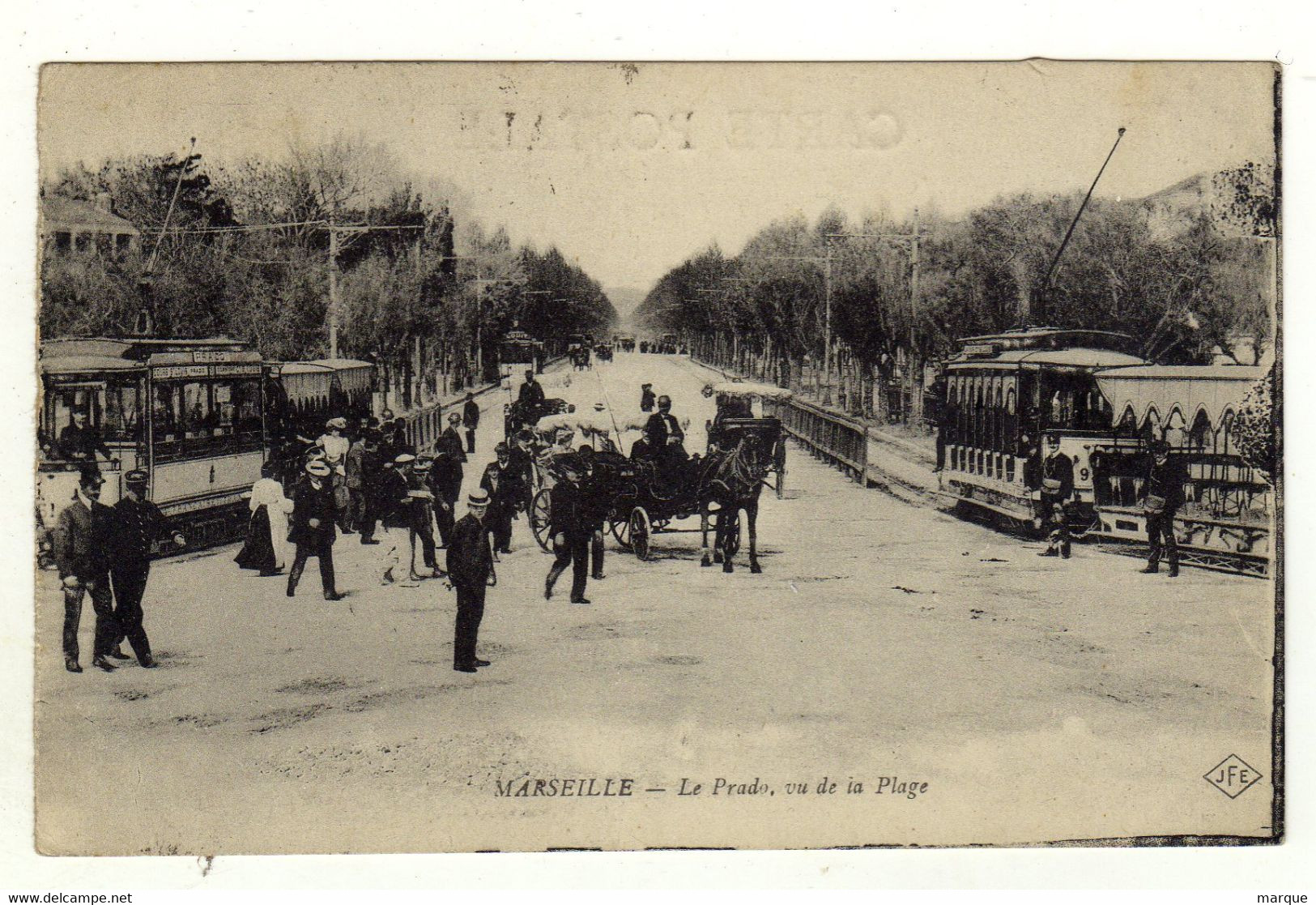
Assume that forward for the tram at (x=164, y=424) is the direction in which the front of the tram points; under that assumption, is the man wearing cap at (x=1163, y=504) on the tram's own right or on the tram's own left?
on the tram's own left

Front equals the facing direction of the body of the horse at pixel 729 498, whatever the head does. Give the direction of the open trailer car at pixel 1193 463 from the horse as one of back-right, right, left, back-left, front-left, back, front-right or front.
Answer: front-left

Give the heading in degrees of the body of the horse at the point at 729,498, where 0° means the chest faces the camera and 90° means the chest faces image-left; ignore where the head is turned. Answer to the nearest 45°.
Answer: approximately 315°

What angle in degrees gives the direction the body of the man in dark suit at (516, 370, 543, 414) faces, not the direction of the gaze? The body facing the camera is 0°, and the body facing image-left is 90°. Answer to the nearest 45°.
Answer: approximately 0°
